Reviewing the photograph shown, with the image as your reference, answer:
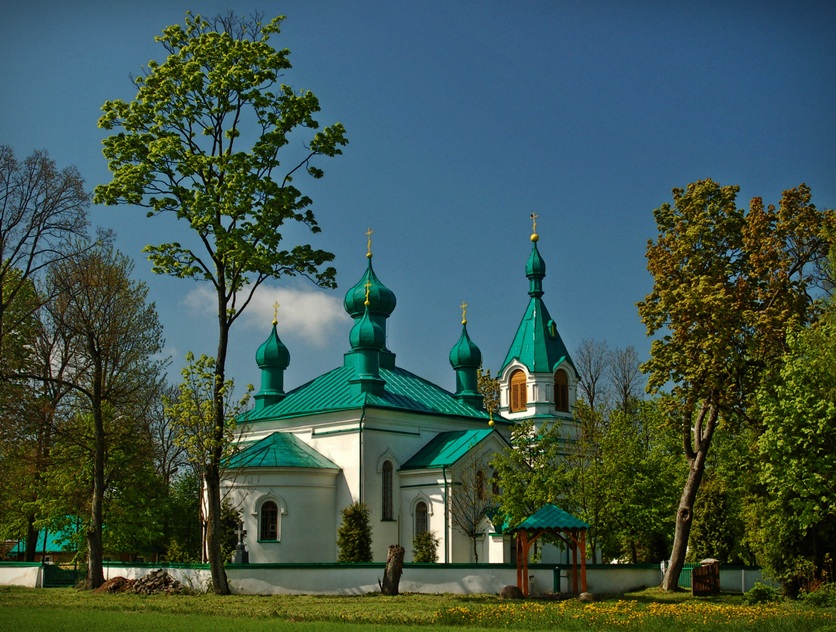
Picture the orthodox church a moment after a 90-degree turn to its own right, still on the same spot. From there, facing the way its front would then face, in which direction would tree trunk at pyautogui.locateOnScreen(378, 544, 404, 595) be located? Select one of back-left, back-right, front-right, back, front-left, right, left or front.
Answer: front-right

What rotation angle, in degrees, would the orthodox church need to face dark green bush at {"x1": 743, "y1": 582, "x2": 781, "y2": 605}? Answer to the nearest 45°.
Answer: approximately 90° to its right

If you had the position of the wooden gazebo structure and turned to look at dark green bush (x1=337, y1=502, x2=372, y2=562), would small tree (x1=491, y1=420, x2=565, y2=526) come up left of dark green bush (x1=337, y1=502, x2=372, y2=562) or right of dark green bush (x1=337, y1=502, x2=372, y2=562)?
right

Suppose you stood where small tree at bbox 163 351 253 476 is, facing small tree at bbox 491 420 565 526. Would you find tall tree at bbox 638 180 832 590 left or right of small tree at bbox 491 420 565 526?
right

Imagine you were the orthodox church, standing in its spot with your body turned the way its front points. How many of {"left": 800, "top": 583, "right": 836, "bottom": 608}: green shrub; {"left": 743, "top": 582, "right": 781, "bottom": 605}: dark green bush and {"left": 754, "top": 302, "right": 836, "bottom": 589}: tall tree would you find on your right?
3

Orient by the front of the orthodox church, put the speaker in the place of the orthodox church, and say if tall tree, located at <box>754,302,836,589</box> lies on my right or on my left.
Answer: on my right

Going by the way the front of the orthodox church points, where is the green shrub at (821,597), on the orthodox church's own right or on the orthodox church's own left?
on the orthodox church's own right

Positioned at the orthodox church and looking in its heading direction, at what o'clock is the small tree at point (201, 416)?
The small tree is roughly at 5 o'clock from the orthodox church.

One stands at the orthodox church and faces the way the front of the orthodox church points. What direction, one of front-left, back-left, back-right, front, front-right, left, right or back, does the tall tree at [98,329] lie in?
back

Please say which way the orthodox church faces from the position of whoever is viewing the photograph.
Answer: facing away from the viewer and to the right of the viewer

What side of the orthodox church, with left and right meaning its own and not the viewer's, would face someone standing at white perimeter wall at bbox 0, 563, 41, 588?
back
